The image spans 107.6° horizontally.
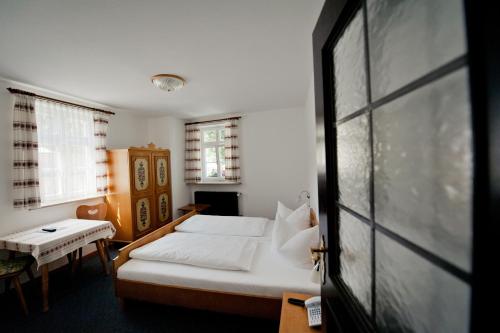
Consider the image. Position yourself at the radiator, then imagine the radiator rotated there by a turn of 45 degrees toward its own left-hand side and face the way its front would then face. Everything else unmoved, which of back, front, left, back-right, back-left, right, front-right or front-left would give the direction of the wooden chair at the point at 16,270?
right

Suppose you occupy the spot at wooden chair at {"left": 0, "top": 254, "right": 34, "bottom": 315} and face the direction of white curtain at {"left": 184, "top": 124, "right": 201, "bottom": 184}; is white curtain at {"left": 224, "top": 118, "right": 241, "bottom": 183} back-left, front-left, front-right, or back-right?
front-right

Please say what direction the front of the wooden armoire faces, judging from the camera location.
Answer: facing the viewer and to the right of the viewer

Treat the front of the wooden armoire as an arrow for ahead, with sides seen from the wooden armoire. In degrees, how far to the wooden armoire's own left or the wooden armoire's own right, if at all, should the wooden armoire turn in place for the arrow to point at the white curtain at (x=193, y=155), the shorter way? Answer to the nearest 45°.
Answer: approximately 90° to the wooden armoire's own left

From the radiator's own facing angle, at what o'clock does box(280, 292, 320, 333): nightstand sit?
The nightstand is roughly at 12 o'clock from the radiator.

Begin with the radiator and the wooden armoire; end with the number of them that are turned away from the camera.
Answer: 0

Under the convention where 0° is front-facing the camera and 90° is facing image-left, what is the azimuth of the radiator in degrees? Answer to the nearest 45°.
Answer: approximately 0°

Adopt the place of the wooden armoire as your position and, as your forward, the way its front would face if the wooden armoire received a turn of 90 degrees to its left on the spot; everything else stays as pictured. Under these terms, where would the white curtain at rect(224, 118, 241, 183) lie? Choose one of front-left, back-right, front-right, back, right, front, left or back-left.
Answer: front-right

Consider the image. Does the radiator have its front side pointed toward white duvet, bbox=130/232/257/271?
yes
